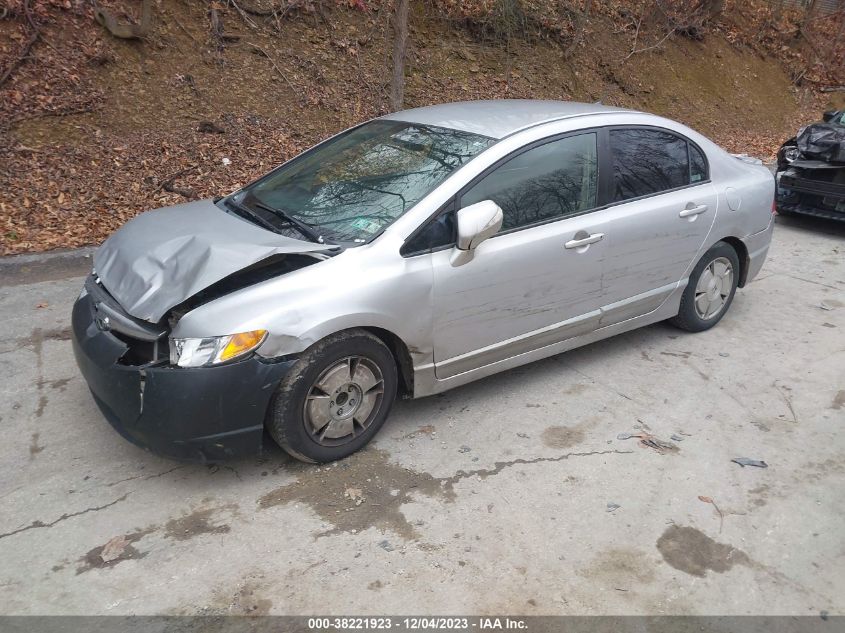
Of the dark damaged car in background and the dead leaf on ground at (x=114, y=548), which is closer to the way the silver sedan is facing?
the dead leaf on ground

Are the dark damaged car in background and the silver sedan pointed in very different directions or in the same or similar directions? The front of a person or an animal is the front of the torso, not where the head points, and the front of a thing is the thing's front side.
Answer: same or similar directions

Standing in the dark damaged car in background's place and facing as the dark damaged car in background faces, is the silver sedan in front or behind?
in front

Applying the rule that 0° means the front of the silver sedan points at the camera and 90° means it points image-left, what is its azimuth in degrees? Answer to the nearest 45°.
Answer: approximately 45°

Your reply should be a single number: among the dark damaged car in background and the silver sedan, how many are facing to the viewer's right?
0

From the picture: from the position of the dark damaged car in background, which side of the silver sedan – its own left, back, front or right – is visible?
back

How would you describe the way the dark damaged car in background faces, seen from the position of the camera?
facing the viewer and to the left of the viewer

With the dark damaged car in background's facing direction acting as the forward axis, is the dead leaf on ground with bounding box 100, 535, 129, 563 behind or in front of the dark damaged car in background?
in front

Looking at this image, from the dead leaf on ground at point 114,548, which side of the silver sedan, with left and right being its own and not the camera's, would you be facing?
front
